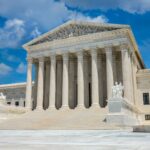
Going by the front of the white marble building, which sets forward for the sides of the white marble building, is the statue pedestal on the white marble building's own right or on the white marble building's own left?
on the white marble building's own left

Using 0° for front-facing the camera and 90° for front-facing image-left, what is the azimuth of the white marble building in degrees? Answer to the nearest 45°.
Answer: approximately 45°
